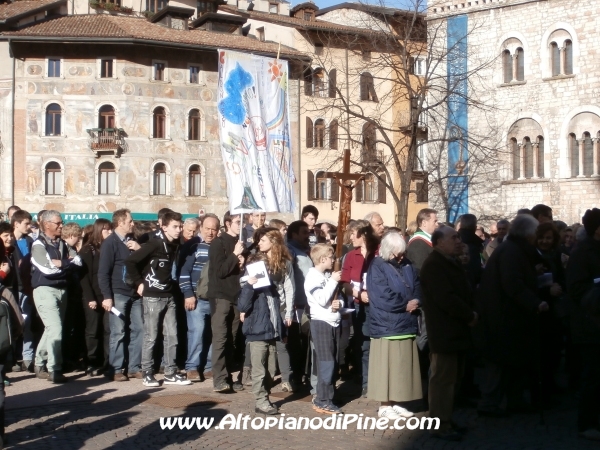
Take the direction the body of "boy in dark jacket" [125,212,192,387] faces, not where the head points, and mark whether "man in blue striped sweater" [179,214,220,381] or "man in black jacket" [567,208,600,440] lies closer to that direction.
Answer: the man in black jacket

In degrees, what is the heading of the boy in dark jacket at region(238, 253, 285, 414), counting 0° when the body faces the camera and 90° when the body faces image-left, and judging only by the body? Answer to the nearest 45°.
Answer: approximately 315°

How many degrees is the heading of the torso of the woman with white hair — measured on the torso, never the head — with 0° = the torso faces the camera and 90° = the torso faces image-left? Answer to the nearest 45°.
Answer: approximately 315°

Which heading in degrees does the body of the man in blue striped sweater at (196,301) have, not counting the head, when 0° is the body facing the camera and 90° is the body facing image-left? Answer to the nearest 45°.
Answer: approximately 315°

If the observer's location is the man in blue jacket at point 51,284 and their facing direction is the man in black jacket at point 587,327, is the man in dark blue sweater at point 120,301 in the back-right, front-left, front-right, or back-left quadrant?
front-left

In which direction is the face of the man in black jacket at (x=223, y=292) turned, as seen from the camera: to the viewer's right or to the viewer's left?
to the viewer's right
